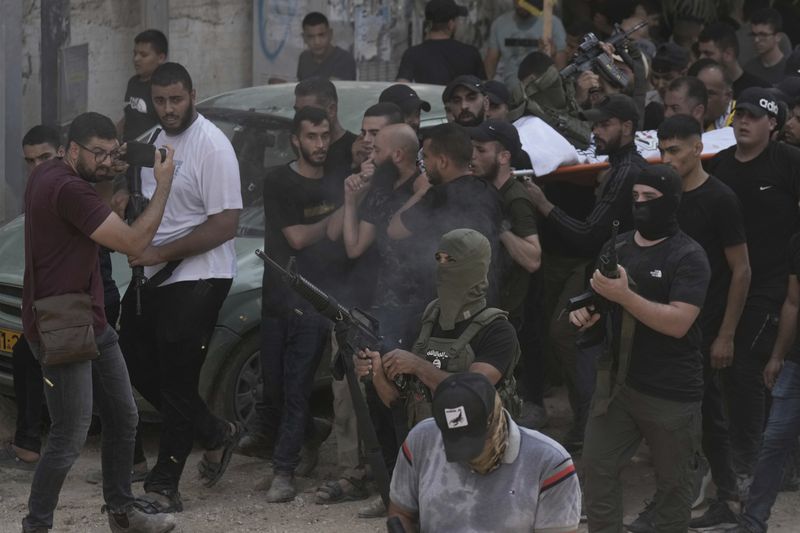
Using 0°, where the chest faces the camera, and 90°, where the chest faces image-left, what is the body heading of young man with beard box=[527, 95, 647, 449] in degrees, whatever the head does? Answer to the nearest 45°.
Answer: approximately 90°

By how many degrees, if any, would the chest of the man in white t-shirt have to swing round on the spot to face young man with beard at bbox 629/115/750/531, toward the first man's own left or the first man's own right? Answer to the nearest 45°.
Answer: approximately 135° to the first man's own left

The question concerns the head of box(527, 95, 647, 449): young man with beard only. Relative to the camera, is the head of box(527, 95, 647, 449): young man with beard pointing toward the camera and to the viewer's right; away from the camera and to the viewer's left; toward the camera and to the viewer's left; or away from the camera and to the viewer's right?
toward the camera and to the viewer's left

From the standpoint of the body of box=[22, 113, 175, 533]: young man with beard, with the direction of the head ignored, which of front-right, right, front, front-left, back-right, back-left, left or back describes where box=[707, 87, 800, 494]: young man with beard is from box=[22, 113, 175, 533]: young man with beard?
front

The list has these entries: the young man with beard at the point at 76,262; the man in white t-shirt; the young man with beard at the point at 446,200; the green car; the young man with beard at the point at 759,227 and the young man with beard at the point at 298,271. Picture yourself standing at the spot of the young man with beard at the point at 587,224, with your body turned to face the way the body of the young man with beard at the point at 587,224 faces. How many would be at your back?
1

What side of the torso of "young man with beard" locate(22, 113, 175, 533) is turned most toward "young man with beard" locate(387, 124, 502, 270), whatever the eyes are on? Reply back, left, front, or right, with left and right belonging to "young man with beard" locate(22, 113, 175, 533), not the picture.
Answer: front

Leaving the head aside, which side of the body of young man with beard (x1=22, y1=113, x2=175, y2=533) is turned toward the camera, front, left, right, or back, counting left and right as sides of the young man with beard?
right

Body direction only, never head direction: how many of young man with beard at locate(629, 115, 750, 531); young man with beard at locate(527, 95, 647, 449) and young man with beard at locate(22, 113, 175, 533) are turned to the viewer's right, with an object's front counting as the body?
1

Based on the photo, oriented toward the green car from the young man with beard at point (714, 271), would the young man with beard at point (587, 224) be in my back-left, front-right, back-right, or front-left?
front-right

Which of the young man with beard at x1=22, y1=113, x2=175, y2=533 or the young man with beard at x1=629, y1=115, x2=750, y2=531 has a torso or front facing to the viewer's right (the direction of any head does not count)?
the young man with beard at x1=22, y1=113, x2=175, y2=533

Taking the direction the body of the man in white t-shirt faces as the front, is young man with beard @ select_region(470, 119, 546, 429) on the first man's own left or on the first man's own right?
on the first man's own left

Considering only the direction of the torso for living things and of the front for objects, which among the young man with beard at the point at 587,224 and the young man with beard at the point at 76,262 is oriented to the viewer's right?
the young man with beard at the point at 76,262

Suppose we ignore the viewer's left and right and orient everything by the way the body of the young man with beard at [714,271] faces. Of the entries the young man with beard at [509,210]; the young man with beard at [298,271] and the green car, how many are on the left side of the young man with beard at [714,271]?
0

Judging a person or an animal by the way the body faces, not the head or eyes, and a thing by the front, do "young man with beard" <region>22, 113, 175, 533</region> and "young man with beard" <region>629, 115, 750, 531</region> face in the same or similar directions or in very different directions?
very different directions

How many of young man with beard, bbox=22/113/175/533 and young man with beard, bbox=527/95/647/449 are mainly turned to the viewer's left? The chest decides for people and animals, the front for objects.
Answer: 1

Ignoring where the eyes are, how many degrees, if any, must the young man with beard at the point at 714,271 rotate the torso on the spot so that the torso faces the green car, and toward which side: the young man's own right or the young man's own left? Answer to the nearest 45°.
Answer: approximately 45° to the young man's own right
